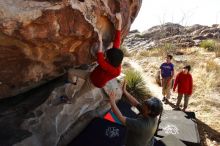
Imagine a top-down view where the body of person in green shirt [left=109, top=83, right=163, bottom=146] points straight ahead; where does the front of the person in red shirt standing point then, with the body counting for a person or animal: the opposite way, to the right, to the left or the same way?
to the left

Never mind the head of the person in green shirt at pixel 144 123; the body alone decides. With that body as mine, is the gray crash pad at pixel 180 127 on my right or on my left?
on my right

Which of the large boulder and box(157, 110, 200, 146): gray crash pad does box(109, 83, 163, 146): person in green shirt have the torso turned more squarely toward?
the large boulder

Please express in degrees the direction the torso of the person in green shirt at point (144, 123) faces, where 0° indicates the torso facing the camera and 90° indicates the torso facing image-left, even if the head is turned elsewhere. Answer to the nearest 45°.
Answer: approximately 135°

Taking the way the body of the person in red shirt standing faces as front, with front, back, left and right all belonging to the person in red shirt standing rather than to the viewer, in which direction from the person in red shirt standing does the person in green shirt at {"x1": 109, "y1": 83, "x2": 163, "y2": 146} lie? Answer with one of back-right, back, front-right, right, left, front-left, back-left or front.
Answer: front-left

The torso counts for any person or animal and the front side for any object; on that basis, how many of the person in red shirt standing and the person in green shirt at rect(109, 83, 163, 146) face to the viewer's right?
0

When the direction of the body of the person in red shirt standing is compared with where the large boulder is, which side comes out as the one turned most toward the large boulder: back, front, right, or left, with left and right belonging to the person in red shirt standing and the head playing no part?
front

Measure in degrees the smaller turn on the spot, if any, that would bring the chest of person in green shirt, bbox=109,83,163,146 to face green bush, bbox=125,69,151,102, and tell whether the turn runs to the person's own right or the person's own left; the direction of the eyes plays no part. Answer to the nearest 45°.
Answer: approximately 45° to the person's own right

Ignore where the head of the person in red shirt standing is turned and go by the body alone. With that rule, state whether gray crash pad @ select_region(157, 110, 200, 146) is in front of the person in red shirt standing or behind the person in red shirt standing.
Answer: in front

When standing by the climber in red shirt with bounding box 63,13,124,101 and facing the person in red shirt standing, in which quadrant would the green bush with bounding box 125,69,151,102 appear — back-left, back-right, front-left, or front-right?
front-left
